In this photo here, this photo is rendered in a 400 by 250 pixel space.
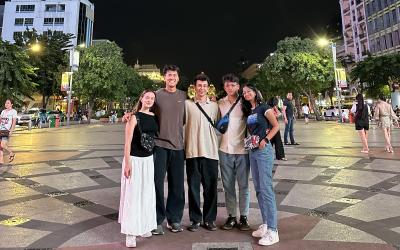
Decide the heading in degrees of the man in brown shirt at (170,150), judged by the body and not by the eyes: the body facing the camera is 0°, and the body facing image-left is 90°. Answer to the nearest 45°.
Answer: approximately 0°

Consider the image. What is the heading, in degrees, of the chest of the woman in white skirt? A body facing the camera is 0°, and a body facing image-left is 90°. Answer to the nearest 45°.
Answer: approximately 315°

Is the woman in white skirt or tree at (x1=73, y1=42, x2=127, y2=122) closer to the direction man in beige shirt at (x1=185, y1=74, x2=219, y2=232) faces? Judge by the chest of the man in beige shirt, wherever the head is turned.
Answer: the woman in white skirt

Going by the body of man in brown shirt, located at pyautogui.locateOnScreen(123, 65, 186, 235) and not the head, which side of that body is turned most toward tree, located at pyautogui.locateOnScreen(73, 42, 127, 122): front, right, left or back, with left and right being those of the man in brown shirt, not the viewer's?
back

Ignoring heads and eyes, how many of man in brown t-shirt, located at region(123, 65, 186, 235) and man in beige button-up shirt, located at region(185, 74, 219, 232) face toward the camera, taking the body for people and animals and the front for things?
2

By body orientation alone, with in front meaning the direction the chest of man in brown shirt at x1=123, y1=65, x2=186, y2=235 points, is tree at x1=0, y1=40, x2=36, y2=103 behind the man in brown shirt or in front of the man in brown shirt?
behind

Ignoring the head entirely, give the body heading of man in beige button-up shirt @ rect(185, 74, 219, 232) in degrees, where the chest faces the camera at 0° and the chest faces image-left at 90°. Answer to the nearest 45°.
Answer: approximately 0°

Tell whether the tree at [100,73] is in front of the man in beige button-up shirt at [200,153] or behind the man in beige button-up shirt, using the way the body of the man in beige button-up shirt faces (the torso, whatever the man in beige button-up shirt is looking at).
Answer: behind
